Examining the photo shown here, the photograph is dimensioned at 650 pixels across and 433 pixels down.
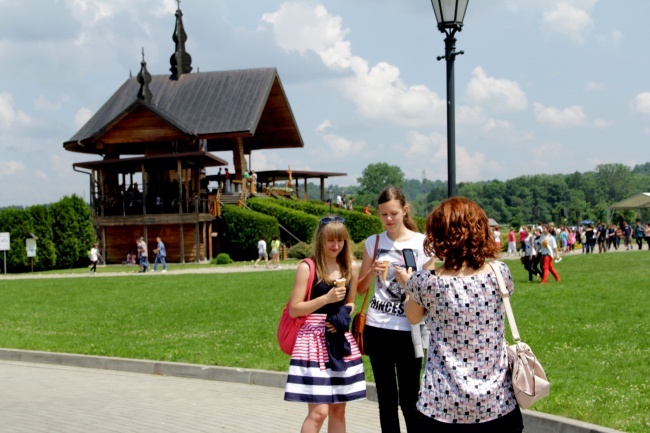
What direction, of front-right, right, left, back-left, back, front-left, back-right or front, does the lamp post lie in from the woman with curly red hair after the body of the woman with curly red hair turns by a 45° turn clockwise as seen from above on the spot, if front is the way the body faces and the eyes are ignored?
front-left

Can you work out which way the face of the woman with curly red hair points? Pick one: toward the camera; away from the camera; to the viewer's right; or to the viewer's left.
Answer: away from the camera

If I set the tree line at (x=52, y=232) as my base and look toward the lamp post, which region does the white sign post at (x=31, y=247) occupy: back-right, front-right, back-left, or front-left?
front-right

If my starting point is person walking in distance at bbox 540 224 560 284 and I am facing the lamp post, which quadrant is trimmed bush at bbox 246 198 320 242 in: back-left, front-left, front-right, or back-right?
back-right

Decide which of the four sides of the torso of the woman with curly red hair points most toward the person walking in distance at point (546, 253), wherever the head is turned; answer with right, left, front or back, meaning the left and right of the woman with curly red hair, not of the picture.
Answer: front

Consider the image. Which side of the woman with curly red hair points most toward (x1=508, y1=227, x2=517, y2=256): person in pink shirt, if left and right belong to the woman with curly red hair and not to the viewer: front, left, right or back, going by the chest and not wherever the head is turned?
front

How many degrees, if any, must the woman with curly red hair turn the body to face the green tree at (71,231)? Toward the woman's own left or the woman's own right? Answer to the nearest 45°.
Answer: approximately 45° to the woman's own left

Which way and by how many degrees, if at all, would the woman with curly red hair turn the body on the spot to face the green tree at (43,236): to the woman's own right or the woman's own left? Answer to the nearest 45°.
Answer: approximately 45° to the woman's own left

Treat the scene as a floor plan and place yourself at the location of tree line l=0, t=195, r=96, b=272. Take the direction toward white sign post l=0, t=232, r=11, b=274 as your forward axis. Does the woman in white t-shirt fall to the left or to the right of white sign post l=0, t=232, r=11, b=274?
left

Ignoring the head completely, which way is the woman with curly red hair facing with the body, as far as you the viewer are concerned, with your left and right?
facing away from the viewer

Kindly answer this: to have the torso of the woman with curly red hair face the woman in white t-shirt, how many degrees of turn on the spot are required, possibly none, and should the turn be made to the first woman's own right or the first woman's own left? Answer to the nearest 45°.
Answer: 0° — they already face them
